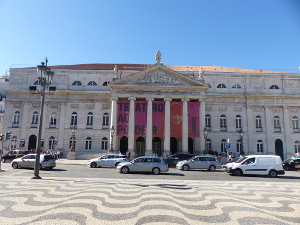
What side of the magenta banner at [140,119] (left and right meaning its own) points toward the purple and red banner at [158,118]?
left

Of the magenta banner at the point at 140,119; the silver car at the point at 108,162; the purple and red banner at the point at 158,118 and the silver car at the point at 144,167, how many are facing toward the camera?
2

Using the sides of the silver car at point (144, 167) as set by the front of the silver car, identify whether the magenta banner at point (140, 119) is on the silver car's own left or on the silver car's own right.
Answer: on the silver car's own right

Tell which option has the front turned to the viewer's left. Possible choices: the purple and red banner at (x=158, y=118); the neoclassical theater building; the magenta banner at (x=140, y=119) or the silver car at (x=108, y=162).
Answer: the silver car

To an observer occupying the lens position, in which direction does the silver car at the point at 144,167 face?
facing to the left of the viewer

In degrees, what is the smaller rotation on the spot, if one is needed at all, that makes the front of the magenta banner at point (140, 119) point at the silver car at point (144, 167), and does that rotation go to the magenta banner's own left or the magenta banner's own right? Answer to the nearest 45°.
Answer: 0° — it already faces it

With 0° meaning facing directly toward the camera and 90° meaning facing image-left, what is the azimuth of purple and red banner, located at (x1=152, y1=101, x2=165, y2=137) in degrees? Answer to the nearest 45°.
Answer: approximately 0°

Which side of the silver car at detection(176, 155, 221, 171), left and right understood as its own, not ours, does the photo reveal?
left

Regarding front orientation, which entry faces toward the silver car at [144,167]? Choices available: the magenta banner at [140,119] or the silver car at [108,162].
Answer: the magenta banner

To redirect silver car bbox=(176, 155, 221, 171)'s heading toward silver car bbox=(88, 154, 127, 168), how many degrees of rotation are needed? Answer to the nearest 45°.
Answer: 0° — it already faces it

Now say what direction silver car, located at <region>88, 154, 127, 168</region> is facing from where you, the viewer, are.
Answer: facing to the left of the viewer

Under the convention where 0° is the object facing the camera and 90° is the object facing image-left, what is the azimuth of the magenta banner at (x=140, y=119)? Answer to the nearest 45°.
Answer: approximately 0°
